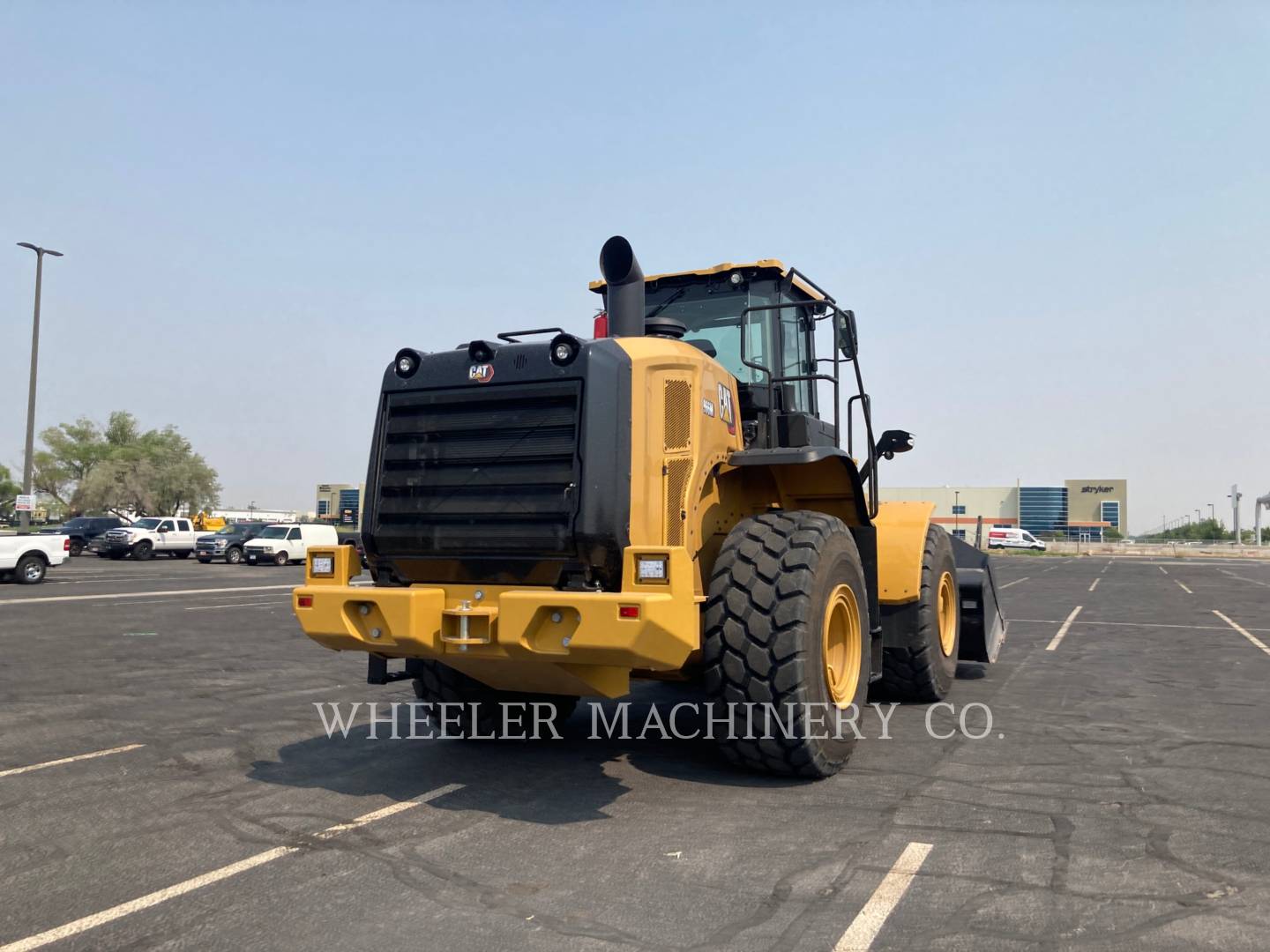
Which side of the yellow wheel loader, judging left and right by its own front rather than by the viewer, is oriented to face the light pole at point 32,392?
left

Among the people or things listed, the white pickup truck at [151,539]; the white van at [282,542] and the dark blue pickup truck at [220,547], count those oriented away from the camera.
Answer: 0

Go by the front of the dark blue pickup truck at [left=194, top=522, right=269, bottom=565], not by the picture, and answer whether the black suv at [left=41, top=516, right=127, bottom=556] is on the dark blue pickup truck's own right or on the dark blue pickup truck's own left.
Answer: on the dark blue pickup truck's own right

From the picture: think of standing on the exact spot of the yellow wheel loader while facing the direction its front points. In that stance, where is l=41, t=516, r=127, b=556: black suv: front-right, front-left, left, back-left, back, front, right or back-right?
left

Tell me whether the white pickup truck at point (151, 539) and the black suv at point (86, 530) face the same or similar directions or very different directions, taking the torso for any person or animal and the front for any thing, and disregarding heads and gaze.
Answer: same or similar directions

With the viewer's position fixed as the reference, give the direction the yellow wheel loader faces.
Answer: facing away from the viewer and to the right of the viewer

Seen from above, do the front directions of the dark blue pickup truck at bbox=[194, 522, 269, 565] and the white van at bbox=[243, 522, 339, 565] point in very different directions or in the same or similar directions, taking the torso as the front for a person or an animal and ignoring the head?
same or similar directions

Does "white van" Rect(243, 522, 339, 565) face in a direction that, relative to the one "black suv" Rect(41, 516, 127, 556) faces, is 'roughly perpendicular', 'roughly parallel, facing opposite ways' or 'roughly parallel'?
roughly parallel

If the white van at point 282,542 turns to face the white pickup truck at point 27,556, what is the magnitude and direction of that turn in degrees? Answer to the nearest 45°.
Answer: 0° — it already faces it

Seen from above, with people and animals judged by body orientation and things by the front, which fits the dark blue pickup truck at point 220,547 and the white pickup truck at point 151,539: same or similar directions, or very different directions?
same or similar directions

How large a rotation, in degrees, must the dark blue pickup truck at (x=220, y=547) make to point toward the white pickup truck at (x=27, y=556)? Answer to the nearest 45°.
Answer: approximately 45° to its left

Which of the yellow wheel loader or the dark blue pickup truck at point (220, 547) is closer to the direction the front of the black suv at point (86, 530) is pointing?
the yellow wheel loader

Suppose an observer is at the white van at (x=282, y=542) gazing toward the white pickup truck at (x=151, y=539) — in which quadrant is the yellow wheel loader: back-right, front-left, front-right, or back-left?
back-left

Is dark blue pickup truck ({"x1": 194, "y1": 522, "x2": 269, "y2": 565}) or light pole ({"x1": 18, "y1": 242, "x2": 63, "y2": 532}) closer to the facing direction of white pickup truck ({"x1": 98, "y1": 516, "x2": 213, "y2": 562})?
the light pole

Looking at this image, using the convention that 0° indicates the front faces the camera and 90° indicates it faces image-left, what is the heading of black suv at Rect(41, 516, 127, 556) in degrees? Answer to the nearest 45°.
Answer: approximately 45°

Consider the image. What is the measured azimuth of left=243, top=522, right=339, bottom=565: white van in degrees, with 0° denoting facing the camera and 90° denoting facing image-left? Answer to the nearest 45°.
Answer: approximately 45°

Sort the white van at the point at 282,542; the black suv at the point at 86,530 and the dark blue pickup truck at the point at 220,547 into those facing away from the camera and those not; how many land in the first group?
0
